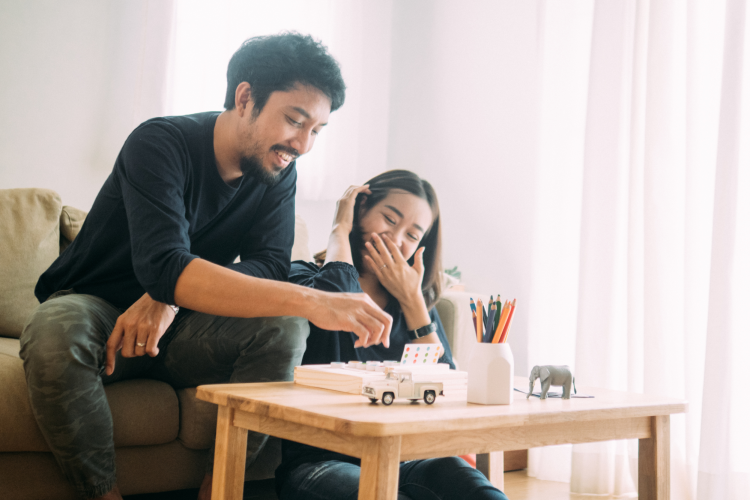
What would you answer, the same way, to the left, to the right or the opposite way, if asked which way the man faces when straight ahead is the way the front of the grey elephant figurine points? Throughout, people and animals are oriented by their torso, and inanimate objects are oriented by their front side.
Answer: the opposite way

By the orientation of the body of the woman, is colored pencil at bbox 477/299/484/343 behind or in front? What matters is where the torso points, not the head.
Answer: in front

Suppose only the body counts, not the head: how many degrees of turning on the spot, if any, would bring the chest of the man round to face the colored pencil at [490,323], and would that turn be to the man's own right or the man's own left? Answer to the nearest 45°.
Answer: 0° — they already face it

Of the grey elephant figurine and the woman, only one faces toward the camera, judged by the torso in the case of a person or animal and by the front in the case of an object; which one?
the woman

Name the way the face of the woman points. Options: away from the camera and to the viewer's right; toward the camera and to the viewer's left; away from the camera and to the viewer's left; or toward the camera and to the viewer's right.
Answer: toward the camera and to the viewer's left

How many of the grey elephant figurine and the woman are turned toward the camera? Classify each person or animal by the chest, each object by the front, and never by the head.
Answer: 1

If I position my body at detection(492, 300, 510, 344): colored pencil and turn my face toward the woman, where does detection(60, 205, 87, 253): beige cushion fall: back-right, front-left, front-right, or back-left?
front-left

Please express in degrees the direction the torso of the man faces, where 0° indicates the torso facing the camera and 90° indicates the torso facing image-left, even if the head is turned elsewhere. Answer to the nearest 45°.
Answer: approximately 315°

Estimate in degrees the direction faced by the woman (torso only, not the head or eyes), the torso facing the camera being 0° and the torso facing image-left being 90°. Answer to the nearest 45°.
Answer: approximately 0°

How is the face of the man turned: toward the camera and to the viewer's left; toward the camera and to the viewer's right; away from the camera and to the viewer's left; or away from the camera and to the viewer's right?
toward the camera and to the viewer's right

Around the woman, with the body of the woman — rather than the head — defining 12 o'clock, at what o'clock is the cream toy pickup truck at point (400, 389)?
The cream toy pickup truck is roughly at 12 o'clock from the woman.

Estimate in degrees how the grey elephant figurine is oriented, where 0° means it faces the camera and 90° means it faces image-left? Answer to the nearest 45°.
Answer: approximately 90°

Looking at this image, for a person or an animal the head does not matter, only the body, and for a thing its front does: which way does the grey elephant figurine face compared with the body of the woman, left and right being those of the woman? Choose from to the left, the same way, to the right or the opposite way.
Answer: to the right

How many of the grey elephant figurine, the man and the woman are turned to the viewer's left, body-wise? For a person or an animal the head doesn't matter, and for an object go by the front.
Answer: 1
